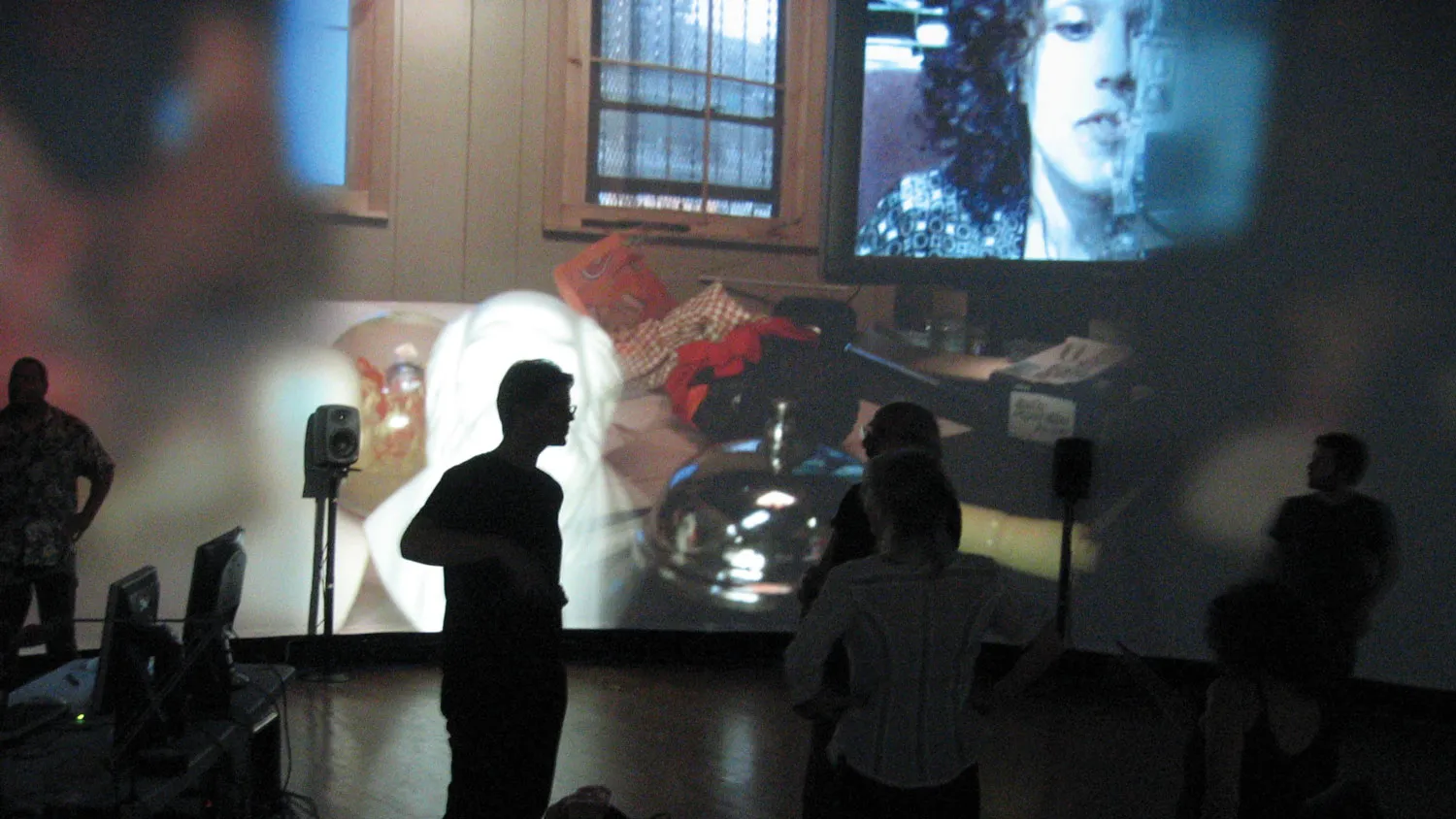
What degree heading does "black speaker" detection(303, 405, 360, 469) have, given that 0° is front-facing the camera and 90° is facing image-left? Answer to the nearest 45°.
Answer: approximately 315°

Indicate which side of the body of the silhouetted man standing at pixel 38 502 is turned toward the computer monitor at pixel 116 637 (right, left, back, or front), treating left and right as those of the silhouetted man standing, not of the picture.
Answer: front

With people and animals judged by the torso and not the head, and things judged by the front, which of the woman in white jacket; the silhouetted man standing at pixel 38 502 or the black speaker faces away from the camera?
the woman in white jacket

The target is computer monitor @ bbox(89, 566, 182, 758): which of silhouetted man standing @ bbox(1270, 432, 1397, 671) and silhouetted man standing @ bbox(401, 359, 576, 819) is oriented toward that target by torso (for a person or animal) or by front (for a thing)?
silhouetted man standing @ bbox(1270, 432, 1397, 671)

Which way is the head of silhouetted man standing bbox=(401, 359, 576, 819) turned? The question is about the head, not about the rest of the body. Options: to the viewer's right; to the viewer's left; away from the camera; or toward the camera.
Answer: to the viewer's right

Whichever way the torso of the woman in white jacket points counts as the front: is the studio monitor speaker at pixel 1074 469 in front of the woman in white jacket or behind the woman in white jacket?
in front

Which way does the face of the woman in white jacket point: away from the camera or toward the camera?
away from the camera

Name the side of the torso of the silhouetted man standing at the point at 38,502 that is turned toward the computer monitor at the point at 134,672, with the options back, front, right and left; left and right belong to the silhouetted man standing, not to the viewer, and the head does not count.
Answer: front

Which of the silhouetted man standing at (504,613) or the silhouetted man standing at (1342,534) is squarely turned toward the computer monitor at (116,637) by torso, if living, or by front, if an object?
the silhouetted man standing at (1342,534)

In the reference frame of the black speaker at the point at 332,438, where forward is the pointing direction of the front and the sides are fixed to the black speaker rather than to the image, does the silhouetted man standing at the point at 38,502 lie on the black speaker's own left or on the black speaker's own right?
on the black speaker's own right

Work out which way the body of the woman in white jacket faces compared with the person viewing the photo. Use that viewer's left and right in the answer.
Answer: facing away from the viewer
